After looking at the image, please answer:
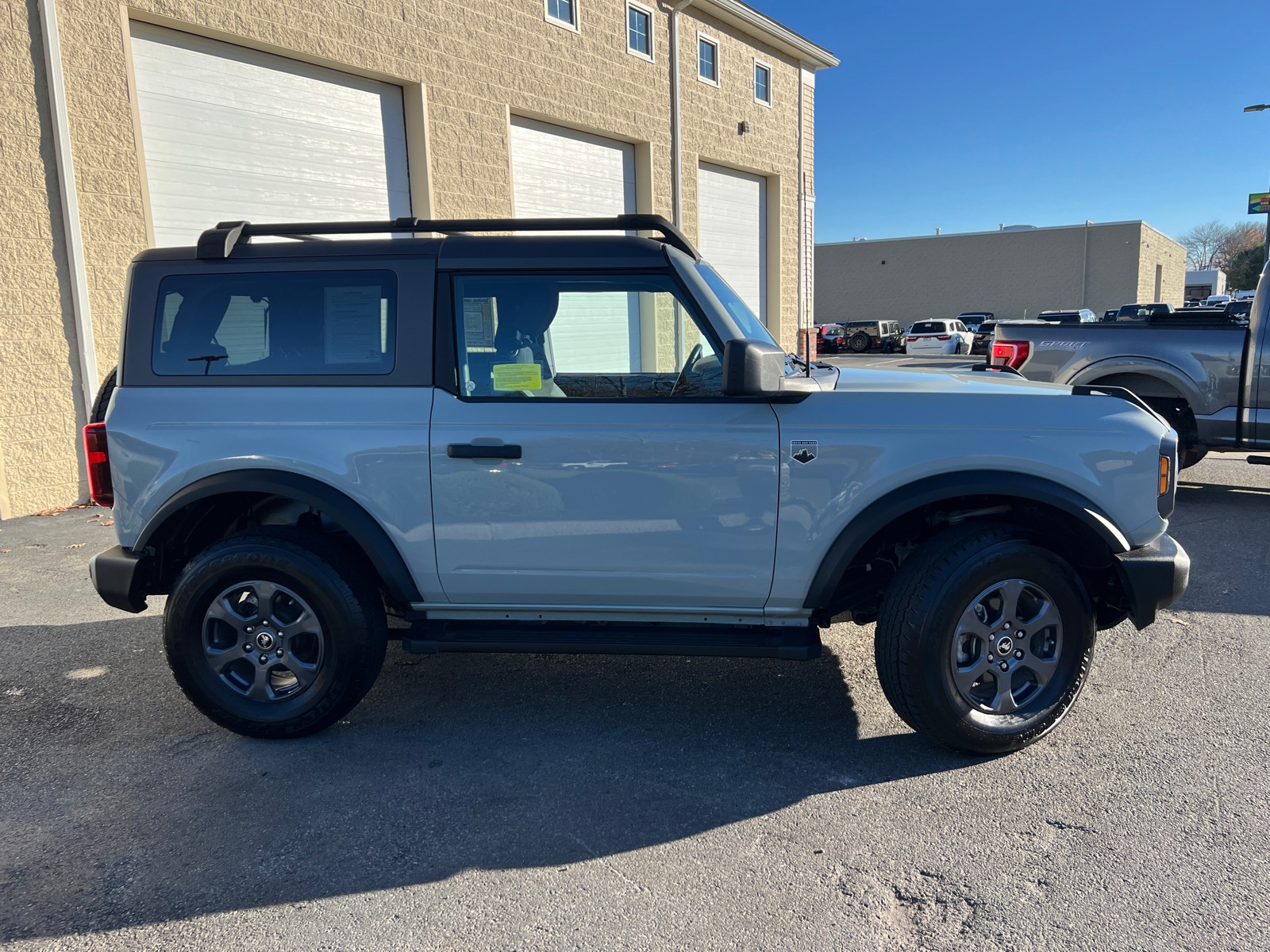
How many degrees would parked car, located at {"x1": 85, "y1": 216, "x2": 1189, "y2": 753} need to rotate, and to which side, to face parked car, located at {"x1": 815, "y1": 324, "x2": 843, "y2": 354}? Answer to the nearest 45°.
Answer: approximately 90° to its left

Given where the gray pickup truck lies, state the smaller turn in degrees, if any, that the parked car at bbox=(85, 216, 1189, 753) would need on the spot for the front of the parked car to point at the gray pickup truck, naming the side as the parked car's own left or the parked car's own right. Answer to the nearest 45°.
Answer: approximately 45° to the parked car's own left

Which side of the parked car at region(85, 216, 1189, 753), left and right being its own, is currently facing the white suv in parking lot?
left

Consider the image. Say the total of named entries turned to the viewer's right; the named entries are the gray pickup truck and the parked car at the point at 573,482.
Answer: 2

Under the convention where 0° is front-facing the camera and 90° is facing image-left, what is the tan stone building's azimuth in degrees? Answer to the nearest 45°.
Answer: approximately 315°

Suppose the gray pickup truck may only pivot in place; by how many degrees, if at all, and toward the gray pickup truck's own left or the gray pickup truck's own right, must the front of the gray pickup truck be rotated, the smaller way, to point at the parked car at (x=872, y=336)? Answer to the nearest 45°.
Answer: approximately 90° to the gray pickup truck's own left

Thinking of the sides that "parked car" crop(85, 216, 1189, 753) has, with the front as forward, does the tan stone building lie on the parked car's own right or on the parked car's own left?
on the parked car's own left

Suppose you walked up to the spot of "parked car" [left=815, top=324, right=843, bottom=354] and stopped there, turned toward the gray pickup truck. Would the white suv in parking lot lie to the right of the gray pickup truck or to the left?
left

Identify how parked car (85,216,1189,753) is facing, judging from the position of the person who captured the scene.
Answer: facing to the right of the viewer

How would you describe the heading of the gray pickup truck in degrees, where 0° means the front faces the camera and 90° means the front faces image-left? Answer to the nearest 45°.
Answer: approximately 270°

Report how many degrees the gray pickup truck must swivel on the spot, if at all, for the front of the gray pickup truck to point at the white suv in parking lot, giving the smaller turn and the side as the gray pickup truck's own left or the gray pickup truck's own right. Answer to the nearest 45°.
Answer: approximately 90° to the gray pickup truck's own left
